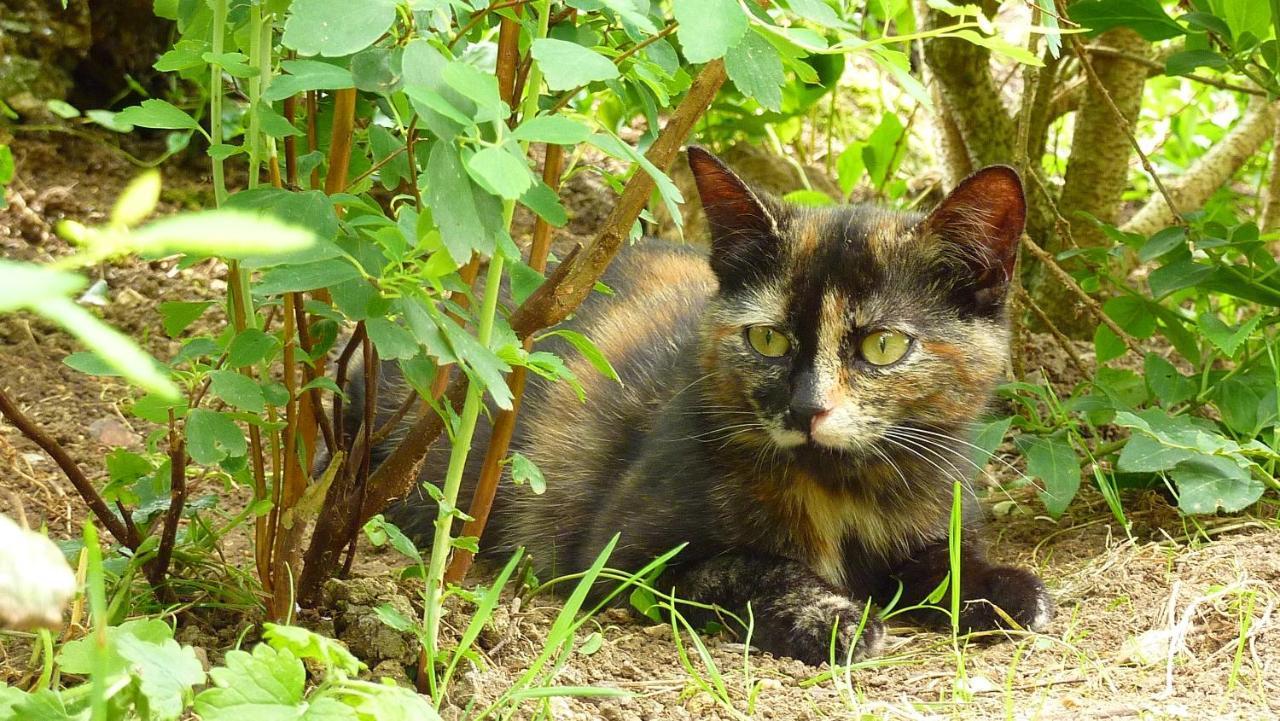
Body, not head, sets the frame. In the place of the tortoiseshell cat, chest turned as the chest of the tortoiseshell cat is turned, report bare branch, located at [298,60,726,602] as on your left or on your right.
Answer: on your right

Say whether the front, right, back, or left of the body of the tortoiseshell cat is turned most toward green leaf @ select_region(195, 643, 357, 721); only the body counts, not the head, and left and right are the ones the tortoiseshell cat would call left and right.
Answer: right

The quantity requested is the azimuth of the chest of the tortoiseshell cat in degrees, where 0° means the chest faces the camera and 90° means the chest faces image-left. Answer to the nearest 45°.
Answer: approximately 315°

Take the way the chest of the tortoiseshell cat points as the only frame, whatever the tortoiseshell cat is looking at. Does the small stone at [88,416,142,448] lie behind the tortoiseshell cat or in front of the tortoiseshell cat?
behind

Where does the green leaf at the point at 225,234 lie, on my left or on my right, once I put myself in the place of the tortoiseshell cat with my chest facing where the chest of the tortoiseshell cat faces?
on my right

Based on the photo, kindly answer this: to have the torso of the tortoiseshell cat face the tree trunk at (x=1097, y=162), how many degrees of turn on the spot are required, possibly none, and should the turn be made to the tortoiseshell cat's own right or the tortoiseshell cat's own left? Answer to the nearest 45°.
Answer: approximately 90° to the tortoiseshell cat's own left

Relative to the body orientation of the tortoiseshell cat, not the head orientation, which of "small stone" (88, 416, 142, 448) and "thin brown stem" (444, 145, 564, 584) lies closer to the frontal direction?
the thin brown stem

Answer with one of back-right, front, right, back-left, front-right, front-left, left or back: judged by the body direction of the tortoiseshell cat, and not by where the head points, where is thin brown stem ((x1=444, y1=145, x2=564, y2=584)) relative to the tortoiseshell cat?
right
